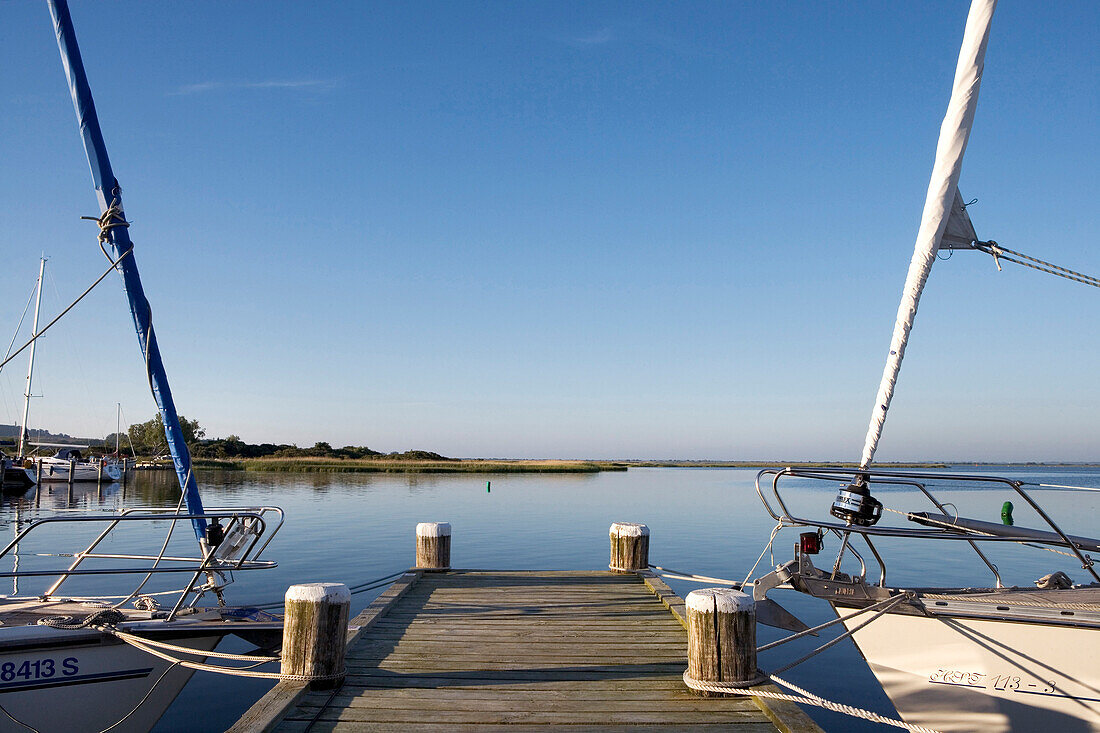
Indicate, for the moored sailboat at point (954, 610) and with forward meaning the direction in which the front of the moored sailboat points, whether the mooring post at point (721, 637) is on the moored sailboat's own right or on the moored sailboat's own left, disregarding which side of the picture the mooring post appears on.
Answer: on the moored sailboat's own left

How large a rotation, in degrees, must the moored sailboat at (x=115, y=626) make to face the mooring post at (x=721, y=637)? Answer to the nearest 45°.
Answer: approximately 45° to its right

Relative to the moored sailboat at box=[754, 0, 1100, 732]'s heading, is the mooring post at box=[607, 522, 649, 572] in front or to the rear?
in front

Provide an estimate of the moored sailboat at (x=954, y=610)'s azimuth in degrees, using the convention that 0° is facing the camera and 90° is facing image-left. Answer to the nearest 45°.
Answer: approximately 90°

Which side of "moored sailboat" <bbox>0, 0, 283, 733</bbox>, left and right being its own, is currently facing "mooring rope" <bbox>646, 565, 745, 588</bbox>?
front

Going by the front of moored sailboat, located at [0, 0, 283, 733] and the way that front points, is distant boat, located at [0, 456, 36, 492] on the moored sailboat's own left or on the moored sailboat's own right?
on the moored sailboat's own left

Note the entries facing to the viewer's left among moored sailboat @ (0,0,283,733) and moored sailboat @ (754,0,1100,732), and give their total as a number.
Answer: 1

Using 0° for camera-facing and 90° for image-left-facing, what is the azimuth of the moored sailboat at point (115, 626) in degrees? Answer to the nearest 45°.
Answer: approximately 270°

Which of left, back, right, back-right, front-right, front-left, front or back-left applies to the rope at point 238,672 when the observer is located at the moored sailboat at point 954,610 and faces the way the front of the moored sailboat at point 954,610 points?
front-left

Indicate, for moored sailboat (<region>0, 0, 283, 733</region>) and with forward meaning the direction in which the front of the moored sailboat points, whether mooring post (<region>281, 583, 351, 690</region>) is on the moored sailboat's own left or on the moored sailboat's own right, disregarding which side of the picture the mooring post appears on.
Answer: on the moored sailboat's own right
